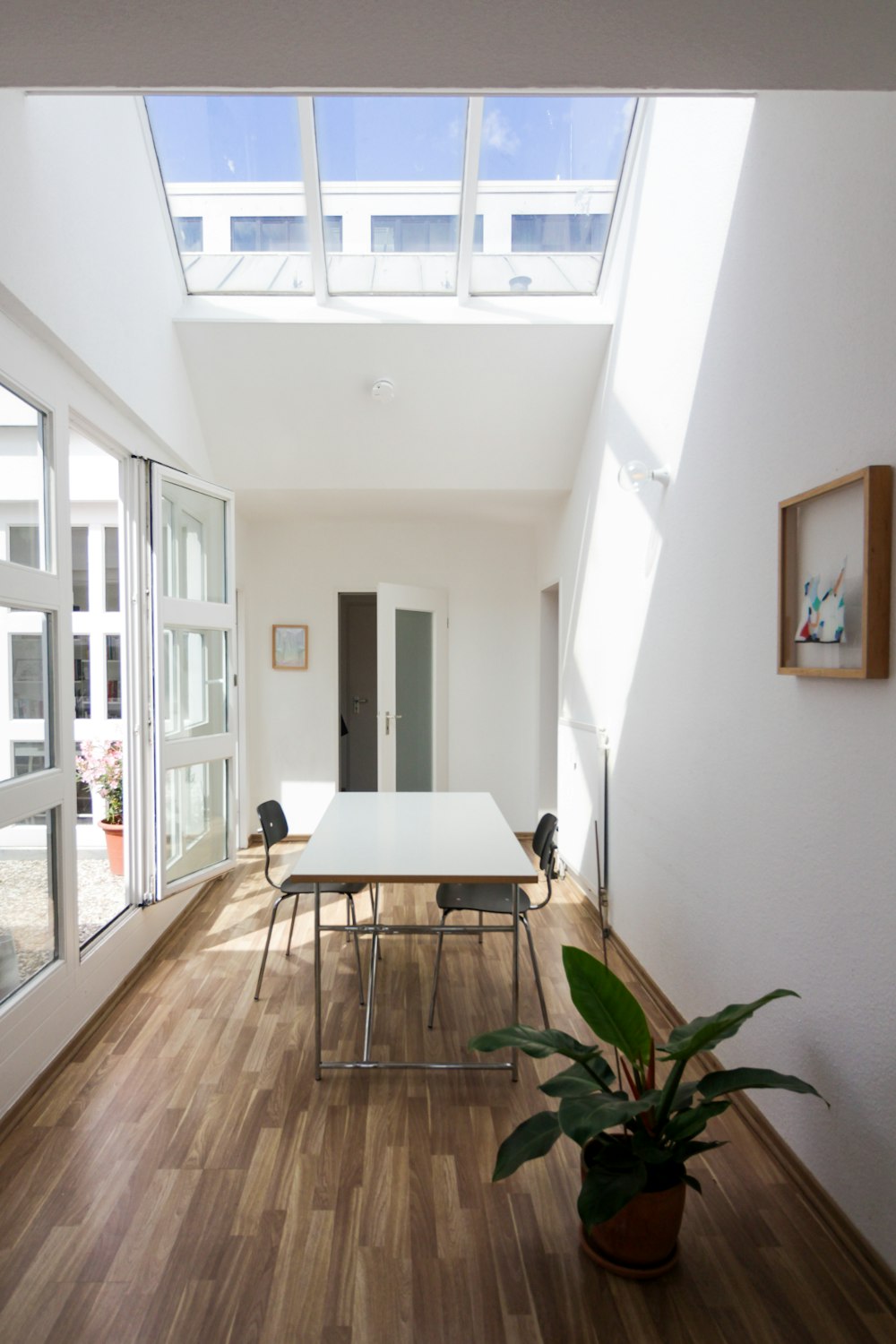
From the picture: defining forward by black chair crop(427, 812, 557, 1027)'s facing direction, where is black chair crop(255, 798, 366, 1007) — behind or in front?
in front

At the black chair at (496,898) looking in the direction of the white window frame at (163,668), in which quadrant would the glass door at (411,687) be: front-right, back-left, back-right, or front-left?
front-right

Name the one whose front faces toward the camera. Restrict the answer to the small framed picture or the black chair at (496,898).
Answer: the small framed picture

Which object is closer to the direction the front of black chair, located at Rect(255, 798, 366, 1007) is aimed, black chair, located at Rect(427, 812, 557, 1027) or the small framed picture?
the black chair

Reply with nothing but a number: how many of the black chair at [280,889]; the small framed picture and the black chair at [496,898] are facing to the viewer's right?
1

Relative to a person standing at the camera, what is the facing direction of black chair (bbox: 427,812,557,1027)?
facing to the left of the viewer

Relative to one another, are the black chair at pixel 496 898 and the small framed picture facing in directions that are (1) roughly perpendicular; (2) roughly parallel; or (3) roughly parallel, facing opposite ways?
roughly perpendicular

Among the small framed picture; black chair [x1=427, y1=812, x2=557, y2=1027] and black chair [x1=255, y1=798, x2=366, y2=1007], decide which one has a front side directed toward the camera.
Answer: the small framed picture

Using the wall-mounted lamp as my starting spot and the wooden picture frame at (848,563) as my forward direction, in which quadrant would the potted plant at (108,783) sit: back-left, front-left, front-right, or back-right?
back-right

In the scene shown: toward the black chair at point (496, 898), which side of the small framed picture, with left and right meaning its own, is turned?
front

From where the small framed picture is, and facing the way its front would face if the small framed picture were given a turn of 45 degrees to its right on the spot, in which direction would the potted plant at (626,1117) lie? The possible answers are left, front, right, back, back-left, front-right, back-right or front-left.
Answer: front-left

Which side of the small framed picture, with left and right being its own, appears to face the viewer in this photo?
front

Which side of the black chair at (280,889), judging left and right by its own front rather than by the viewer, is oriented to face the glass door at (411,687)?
left

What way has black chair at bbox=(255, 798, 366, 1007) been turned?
to the viewer's right

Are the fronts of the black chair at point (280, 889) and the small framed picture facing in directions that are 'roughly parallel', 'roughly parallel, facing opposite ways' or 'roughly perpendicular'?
roughly perpendicular

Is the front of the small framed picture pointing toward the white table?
yes
